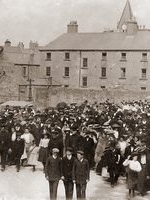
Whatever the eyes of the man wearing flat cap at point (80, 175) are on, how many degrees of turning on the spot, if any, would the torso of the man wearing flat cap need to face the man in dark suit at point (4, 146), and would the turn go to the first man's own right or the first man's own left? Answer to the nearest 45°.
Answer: approximately 135° to the first man's own right

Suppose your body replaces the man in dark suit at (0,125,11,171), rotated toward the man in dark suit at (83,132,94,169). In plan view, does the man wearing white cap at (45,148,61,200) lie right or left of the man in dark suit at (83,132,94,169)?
right

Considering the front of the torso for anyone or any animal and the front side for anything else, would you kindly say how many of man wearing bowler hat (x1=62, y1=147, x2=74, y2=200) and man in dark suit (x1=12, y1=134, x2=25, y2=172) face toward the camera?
2

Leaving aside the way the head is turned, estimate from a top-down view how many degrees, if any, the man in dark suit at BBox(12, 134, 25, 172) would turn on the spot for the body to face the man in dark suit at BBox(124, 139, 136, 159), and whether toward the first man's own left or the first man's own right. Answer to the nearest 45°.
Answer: approximately 45° to the first man's own left

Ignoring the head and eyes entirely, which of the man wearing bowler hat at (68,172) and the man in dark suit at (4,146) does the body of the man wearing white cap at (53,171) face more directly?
the man wearing bowler hat

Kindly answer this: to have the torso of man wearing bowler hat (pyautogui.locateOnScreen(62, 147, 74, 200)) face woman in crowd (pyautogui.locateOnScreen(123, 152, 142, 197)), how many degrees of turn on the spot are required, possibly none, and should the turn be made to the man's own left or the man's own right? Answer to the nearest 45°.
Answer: approximately 135° to the man's own left

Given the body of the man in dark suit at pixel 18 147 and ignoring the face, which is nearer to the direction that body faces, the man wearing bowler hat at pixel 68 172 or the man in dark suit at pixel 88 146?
the man wearing bowler hat
